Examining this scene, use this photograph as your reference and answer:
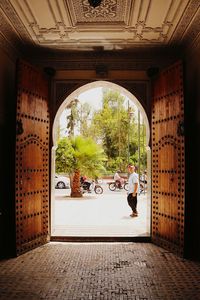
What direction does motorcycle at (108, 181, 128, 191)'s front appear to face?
to the viewer's right

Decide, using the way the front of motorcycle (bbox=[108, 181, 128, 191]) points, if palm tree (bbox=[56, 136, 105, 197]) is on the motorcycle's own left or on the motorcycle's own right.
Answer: on the motorcycle's own right

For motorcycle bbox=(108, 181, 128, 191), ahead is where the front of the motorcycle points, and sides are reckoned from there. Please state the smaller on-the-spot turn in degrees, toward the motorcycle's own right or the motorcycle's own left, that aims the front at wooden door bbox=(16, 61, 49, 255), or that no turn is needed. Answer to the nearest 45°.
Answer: approximately 90° to the motorcycle's own right

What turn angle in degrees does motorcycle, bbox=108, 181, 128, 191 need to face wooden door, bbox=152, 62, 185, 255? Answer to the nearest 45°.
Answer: approximately 90° to its right
